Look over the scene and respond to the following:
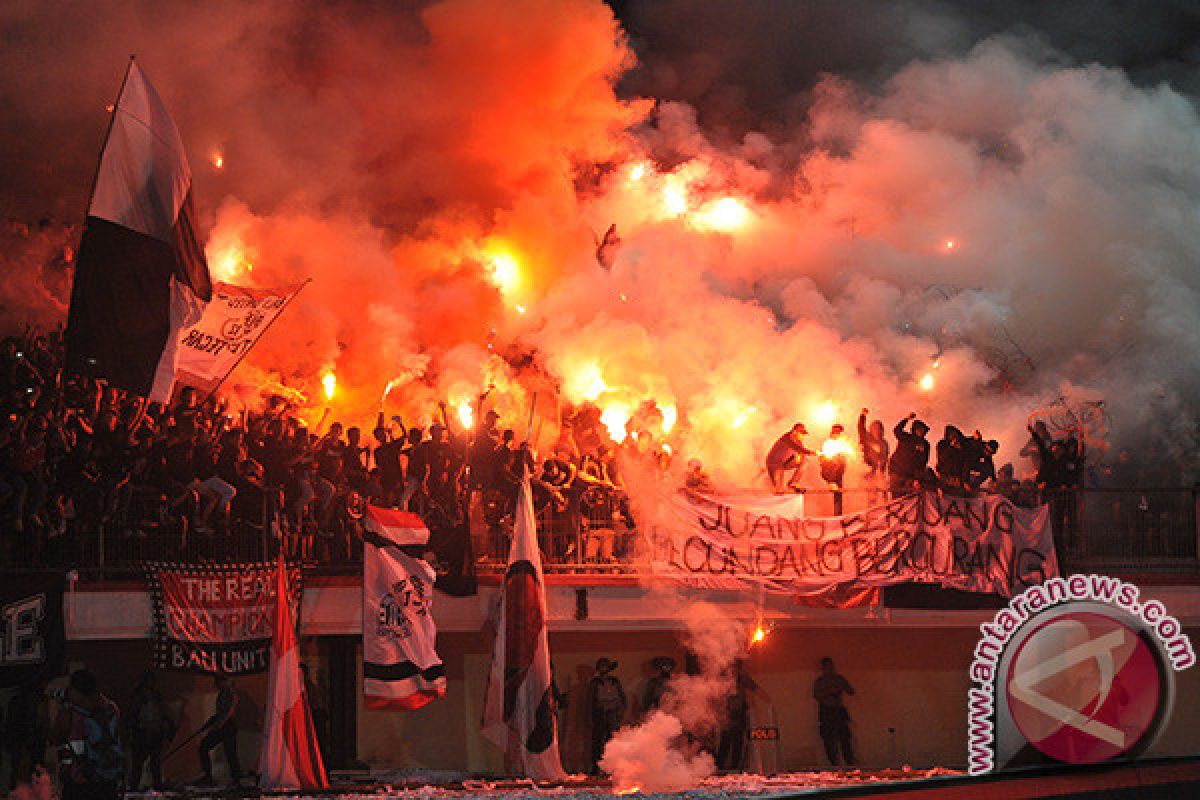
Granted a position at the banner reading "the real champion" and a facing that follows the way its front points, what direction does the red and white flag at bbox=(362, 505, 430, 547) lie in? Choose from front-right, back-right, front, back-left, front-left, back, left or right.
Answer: left

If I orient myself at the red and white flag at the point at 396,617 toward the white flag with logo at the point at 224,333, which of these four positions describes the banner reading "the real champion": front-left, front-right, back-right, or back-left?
front-left

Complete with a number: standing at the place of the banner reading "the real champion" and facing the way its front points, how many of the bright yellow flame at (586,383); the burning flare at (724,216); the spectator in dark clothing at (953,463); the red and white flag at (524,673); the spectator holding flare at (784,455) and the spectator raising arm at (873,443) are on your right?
0

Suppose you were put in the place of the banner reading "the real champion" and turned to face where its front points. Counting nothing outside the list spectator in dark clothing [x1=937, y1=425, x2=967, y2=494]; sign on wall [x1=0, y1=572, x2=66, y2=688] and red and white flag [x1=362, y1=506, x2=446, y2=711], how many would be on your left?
2

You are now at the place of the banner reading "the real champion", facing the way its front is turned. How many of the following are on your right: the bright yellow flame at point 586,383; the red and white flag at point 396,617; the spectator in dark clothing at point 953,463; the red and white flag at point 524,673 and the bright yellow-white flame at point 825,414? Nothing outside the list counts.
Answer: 0

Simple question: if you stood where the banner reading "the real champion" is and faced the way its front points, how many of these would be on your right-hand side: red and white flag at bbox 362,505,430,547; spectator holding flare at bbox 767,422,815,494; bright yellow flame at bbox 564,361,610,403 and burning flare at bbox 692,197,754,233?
0

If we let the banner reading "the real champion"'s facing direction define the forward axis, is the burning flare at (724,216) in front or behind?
behind

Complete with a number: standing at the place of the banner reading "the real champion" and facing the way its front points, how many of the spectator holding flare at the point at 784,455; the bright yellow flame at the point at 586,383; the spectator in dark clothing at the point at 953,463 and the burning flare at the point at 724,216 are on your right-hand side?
0

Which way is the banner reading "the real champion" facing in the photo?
toward the camera

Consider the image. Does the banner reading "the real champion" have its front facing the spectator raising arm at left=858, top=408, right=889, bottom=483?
no

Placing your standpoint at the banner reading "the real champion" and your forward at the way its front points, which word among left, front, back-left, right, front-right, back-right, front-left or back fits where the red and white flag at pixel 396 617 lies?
left

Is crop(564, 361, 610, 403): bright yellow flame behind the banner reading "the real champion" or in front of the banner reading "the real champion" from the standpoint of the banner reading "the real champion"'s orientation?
behind

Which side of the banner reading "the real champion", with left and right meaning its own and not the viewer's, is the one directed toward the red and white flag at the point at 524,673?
left

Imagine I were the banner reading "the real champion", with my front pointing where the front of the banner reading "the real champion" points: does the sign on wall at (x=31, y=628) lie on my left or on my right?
on my right
